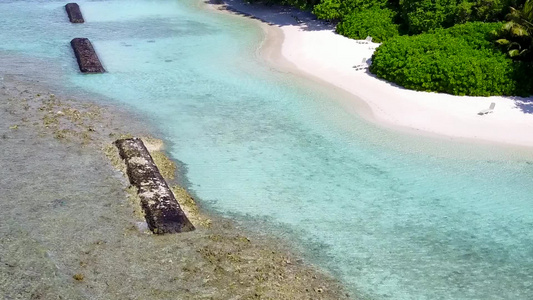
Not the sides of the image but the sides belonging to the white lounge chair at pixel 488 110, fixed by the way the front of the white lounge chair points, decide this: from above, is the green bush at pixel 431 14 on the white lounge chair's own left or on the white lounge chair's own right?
on the white lounge chair's own right

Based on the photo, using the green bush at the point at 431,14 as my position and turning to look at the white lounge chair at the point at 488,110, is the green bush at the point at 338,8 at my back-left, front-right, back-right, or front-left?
back-right

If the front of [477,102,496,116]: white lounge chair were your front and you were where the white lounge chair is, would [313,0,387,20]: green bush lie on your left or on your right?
on your right

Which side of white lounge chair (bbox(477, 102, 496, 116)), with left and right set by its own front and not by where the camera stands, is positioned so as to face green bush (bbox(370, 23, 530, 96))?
right

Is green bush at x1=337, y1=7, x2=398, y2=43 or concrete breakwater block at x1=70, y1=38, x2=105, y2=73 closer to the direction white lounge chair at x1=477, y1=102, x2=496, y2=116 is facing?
the concrete breakwater block

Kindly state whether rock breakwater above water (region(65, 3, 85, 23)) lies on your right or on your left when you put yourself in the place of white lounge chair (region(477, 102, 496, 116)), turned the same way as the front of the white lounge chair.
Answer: on your right

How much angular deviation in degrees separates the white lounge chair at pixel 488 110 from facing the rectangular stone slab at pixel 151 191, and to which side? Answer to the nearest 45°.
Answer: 0° — it already faces it

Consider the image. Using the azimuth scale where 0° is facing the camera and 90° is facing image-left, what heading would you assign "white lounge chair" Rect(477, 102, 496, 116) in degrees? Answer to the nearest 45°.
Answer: approximately 45°
